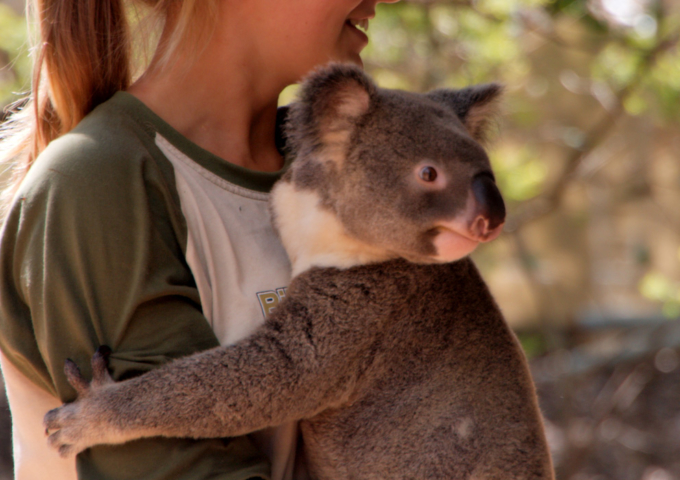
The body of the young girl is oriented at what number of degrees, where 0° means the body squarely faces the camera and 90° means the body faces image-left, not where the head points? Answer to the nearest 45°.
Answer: approximately 270°
